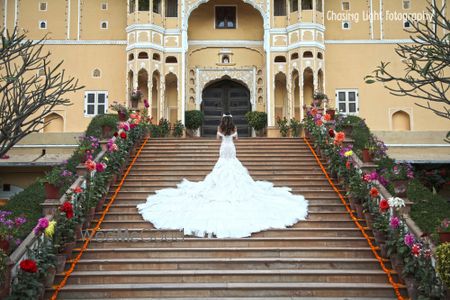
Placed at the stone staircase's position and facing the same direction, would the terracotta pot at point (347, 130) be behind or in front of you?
behind

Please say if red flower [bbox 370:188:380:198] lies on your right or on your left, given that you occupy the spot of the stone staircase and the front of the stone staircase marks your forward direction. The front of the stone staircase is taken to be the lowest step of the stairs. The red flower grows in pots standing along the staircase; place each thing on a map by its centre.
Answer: on your left

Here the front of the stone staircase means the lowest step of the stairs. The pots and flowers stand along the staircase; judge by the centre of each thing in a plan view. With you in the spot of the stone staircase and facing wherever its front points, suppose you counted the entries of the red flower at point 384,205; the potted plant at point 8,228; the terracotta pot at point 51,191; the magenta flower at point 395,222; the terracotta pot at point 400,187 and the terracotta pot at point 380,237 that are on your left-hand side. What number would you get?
4

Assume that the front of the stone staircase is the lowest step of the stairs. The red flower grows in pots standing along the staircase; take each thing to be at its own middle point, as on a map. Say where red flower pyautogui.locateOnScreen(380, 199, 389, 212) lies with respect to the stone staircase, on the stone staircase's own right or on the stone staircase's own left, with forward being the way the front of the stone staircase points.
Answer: on the stone staircase's own left

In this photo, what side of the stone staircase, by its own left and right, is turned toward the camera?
front

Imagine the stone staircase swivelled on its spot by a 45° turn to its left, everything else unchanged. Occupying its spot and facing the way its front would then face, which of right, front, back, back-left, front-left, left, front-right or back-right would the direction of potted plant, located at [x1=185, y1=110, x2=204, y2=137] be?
back-left

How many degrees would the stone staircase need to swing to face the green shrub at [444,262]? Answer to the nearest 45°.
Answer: approximately 45° to its left
